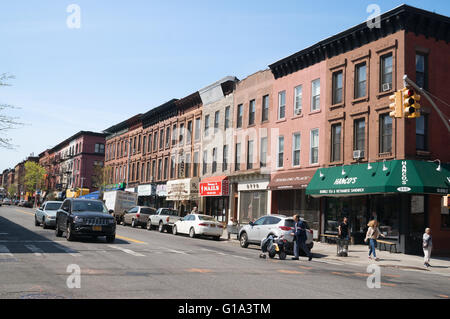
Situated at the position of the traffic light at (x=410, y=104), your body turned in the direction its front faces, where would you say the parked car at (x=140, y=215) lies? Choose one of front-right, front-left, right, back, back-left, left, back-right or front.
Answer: back

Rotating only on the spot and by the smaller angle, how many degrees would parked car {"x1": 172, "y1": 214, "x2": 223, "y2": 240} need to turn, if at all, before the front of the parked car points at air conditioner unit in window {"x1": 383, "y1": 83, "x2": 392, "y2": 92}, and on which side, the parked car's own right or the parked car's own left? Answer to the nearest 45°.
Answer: approximately 180°

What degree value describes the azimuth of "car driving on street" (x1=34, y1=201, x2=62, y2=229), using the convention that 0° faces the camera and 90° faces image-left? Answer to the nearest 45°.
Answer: approximately 315°

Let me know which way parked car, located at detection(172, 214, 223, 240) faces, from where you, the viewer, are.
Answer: facing away from the viewer and to the left of the viewer

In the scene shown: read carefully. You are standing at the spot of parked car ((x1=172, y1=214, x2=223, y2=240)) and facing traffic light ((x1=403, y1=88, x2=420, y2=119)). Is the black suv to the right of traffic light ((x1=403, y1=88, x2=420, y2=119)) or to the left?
right

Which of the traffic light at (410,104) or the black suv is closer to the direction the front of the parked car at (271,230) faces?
the black suv

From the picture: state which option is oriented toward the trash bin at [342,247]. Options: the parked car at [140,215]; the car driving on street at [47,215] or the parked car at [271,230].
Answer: the car driving on street at [47,215]

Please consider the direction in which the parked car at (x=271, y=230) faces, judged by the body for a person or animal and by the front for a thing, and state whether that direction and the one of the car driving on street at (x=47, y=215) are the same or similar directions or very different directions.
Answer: very different directions

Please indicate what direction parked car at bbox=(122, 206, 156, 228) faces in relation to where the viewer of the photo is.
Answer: facing away from the viewer and to the left of the viewer

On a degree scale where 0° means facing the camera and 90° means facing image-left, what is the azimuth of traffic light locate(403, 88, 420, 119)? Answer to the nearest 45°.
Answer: approximately 315°

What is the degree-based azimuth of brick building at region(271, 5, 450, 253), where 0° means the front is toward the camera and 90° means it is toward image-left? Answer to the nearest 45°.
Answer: approximately 45°

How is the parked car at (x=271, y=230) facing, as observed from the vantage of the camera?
facing away from the viewer and to the left of the viewer

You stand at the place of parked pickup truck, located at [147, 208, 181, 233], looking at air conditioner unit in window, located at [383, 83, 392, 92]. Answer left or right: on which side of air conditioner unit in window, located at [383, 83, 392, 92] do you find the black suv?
right

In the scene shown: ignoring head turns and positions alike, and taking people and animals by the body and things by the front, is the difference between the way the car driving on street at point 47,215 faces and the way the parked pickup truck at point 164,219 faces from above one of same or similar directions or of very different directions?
very different directions

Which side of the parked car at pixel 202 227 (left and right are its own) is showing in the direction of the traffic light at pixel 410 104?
back
